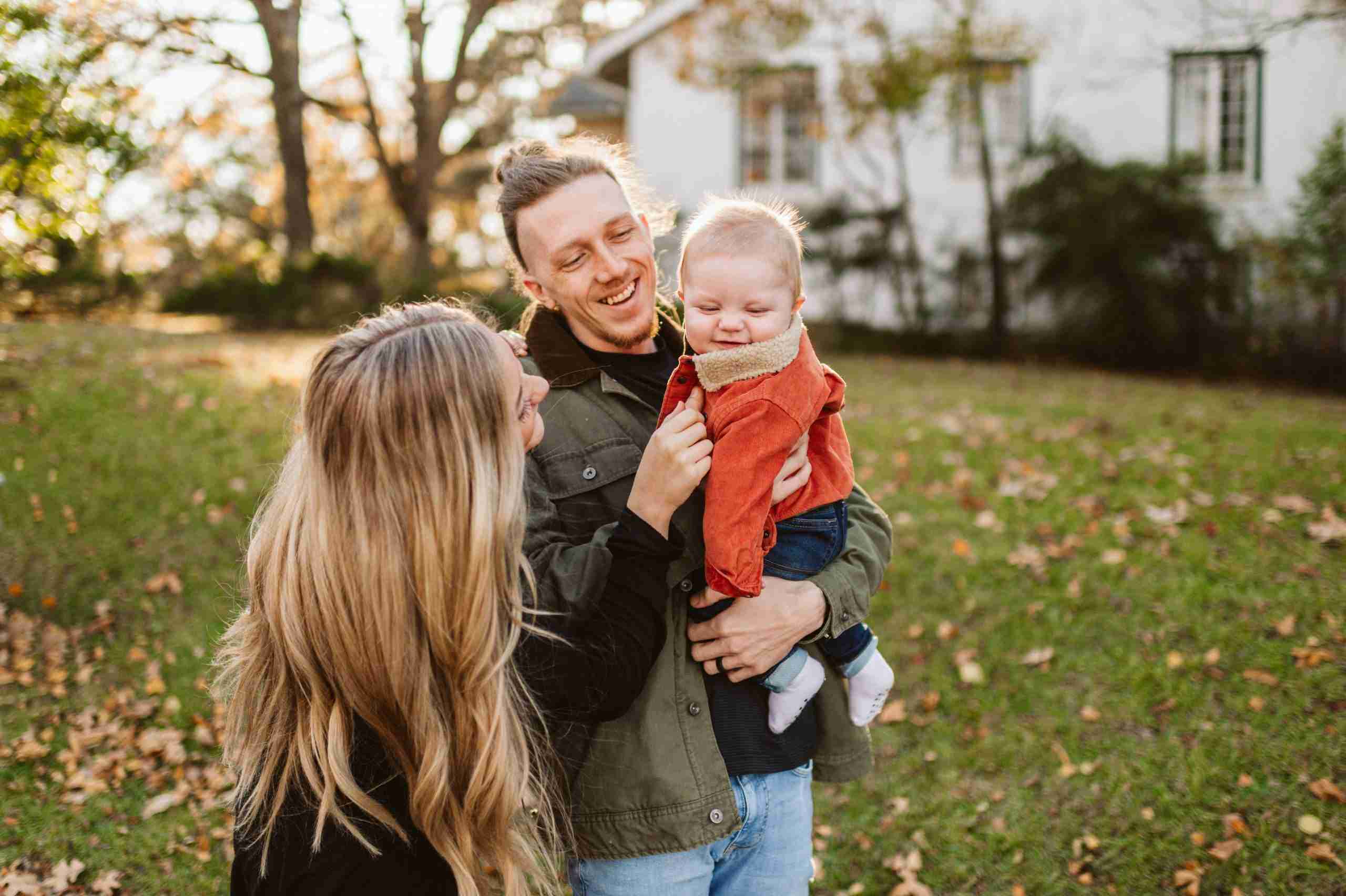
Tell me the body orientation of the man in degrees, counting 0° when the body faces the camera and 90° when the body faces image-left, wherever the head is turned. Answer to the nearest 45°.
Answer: approximately 315°

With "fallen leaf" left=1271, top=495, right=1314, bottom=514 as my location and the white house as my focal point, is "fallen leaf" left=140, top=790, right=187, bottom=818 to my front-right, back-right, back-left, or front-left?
back-left

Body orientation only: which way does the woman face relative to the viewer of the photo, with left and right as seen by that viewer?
facing away from the viewer and to the right of the viewer

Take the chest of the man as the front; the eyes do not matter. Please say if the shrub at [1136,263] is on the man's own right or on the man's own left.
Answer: on the man's own left

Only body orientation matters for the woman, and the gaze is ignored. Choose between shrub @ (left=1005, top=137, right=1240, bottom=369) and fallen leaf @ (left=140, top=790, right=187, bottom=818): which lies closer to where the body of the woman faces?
the shrub

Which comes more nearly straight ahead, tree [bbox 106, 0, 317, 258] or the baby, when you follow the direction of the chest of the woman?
the baby

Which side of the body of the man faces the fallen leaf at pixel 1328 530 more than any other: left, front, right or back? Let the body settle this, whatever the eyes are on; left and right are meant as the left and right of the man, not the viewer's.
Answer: left
